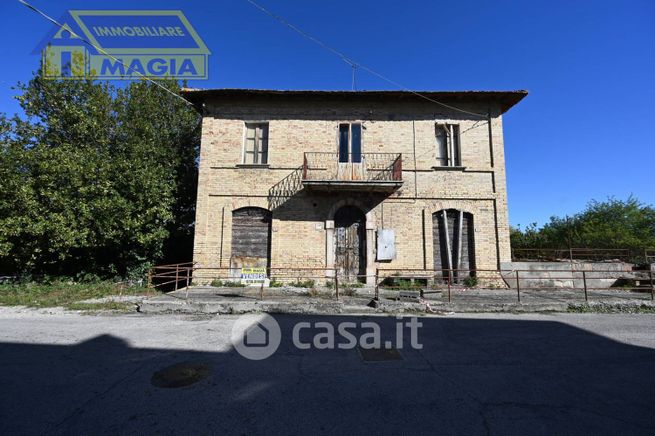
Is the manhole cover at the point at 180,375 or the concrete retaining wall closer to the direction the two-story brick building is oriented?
the manhole cover

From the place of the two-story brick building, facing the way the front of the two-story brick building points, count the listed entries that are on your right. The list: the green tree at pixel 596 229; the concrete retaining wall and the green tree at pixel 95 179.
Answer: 1

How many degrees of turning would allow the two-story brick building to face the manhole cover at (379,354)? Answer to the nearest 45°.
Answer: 0° — it already faces it

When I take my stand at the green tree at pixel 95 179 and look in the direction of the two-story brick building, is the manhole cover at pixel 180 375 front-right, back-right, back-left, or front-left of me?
front-right

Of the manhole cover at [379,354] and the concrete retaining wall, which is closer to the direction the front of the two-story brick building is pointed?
the manhole cover

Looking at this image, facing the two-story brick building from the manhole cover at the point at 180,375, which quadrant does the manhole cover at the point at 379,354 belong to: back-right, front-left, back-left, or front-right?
front-right

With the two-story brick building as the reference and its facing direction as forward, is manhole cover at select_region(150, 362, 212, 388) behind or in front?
in front

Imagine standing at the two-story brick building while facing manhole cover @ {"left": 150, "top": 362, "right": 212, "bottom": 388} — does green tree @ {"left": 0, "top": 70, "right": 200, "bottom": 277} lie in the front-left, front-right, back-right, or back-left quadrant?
front-right

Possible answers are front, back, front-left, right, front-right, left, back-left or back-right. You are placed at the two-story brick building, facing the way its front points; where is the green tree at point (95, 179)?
right

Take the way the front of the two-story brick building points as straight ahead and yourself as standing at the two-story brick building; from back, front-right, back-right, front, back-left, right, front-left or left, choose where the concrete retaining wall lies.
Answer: left

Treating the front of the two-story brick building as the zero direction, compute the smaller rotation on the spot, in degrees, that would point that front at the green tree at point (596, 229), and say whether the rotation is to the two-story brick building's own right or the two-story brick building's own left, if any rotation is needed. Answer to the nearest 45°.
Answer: approximately 135° to the two-story brick building's own left

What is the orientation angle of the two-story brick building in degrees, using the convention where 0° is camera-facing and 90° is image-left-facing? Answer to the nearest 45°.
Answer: approximately 0°

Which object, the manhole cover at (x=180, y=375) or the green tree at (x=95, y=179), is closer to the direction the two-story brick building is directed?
the manhole cover
